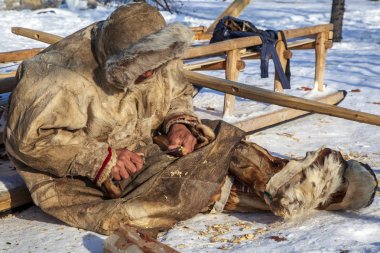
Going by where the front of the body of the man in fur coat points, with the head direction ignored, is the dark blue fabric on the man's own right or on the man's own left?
on the man's own left

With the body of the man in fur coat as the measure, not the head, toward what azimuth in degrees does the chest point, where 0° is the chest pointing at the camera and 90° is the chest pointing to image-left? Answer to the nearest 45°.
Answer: approximately 315°
